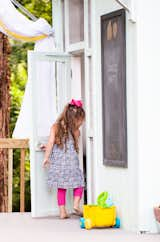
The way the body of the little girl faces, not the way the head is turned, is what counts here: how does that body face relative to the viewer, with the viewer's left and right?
facing away from the viewer and to the right of the viewer

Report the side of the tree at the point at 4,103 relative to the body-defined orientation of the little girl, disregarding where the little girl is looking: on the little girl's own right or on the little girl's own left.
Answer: on the little girl's own left
